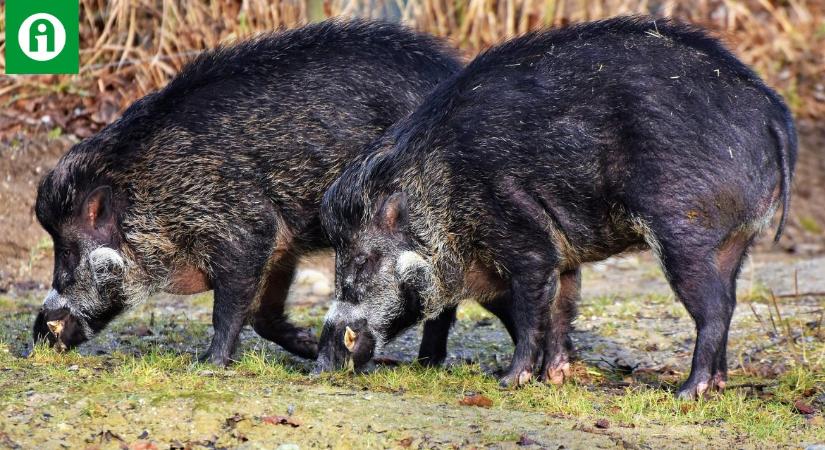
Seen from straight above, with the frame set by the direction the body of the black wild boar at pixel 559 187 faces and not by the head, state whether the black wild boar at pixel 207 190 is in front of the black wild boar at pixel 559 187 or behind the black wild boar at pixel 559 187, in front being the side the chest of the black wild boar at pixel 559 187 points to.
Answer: in front

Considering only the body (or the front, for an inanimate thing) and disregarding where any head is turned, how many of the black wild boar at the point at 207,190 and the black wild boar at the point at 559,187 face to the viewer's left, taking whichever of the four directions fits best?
2

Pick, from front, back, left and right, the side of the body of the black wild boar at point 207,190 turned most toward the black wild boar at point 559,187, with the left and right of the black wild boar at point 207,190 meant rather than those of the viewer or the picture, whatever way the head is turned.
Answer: back

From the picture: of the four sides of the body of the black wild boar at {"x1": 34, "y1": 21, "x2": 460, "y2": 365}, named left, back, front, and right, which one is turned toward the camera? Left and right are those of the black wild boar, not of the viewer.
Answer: left

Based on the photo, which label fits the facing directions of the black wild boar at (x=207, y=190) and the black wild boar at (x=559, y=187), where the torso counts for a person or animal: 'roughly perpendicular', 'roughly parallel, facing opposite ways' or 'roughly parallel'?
roughly parallel

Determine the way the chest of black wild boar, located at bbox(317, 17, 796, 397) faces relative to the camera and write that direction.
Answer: to the viewer's left
